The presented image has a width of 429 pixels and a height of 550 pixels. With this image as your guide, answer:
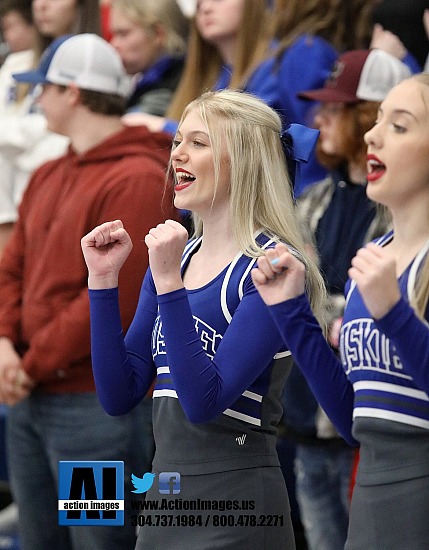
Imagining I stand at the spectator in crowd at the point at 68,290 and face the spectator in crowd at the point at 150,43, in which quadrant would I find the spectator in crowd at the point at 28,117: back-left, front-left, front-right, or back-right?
front-left

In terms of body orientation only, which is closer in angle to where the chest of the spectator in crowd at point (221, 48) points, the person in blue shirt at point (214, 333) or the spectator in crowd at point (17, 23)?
the person in blue shirt

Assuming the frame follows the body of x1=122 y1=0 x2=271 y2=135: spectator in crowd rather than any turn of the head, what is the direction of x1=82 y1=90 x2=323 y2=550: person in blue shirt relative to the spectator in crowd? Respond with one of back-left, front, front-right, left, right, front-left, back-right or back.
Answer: front-left

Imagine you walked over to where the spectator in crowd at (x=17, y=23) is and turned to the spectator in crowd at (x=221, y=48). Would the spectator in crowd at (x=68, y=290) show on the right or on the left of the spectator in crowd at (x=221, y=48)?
right

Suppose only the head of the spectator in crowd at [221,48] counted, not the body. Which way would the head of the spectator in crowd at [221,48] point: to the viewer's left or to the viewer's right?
to the viewer's left

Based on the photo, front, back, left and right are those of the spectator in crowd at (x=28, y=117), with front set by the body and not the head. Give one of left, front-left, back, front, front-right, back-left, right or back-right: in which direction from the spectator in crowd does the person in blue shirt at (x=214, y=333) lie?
front-left

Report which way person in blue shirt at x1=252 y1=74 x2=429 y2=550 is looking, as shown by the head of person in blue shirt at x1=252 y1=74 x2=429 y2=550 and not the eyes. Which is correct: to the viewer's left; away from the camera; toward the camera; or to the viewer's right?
to the viewer's left

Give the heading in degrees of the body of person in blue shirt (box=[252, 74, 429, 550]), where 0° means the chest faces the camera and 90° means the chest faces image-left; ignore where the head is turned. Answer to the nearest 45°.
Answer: approximately 45°

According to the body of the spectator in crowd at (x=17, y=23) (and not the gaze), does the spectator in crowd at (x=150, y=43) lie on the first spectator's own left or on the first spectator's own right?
on the first spectator's own left

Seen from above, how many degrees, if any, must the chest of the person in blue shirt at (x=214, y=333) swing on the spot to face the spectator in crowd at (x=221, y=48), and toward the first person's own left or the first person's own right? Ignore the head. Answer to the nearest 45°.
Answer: approximately 135° to the first person's own right

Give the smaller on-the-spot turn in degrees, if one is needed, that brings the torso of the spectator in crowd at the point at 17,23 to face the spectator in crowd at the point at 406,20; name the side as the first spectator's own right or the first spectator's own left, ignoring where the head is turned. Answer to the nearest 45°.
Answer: approximately 90° to the first spectator's own left
